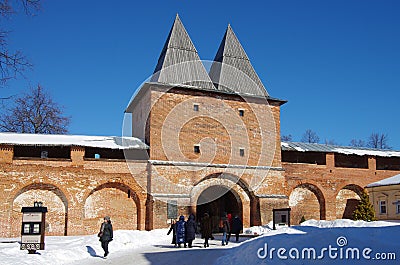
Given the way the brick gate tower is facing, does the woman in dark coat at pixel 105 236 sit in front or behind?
in front

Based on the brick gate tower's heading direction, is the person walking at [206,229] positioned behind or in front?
in front

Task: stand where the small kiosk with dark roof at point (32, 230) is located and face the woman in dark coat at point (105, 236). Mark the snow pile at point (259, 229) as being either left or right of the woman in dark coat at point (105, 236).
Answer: left

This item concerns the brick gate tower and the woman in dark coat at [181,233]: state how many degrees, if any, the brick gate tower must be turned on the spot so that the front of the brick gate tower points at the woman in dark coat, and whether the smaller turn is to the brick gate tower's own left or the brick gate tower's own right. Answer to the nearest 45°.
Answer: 0° — it already faces them

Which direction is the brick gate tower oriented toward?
toward the camera

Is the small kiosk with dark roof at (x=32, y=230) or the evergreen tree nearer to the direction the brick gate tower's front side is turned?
the small kiosk with dark roof

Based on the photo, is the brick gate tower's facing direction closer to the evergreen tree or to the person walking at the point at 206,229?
the person walking

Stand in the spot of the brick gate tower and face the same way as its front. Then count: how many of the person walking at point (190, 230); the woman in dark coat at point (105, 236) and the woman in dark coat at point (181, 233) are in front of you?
3

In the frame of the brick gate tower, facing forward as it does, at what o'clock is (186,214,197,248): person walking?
The person walking is roughly at 12 o'clock from the brick gate tower.

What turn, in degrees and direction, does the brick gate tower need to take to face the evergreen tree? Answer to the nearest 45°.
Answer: approximately 90° to its left

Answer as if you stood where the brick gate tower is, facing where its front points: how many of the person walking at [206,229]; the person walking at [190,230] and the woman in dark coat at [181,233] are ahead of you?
3
